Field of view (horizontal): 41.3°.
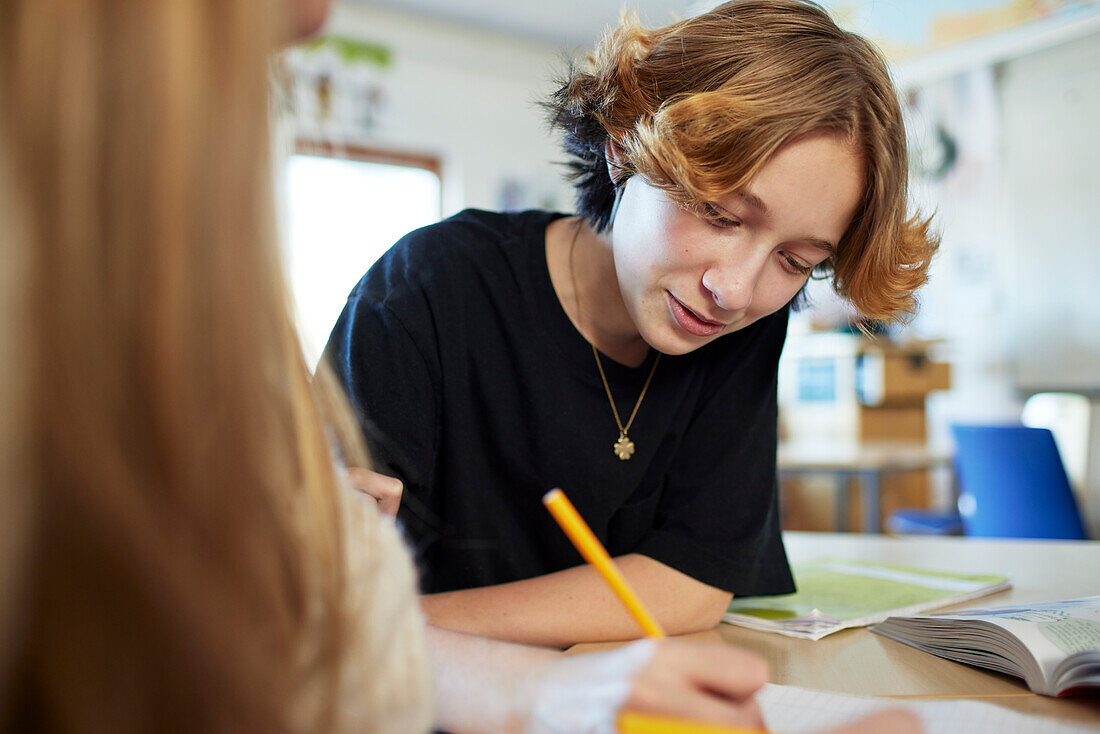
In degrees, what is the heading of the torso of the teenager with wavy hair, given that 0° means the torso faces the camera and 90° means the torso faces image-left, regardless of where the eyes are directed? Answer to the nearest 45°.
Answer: approximately 315°

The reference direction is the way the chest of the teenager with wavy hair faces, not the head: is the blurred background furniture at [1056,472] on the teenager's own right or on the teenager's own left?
on the teenager's own left
